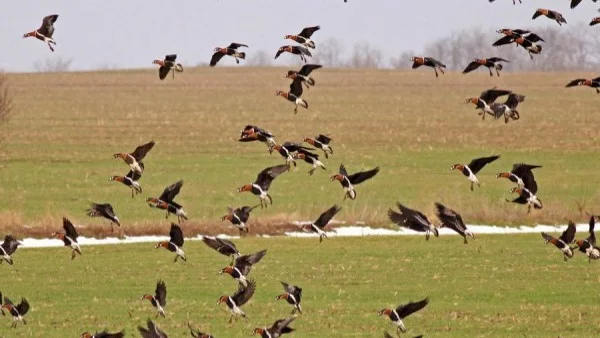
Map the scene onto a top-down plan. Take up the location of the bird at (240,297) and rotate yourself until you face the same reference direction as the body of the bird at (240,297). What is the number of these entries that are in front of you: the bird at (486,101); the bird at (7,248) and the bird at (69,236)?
2

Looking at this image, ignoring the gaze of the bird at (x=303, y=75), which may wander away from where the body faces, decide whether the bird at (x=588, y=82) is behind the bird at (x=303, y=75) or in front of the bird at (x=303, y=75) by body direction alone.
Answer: behind

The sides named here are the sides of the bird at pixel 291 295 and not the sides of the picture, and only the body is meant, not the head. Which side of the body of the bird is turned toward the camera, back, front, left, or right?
left

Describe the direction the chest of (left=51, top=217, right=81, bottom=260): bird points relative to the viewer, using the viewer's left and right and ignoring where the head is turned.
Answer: facing to the left of the viewer

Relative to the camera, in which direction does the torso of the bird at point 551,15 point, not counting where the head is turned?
to the viewer's left

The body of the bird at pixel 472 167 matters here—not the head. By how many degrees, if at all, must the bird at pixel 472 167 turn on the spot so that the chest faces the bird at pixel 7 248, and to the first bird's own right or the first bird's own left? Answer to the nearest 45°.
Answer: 0° — it already faces it

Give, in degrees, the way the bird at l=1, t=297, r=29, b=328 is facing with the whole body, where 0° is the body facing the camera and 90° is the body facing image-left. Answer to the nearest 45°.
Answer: approximately 90°

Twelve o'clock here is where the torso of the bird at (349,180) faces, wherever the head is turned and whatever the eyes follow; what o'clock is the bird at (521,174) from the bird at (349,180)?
the bird at (521,174) is roughly at 7 o'clock from the bird at (349,180).

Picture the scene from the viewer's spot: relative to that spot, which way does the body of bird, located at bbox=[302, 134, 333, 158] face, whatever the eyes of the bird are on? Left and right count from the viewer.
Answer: facing to the left of the viewer

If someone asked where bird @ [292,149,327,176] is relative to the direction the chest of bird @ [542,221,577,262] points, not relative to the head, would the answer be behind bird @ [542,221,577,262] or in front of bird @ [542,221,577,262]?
in front

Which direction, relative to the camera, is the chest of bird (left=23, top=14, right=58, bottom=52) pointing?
to the viewer's left

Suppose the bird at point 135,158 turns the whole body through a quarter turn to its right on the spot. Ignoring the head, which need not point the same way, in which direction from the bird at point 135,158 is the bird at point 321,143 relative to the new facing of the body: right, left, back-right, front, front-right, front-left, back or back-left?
right
